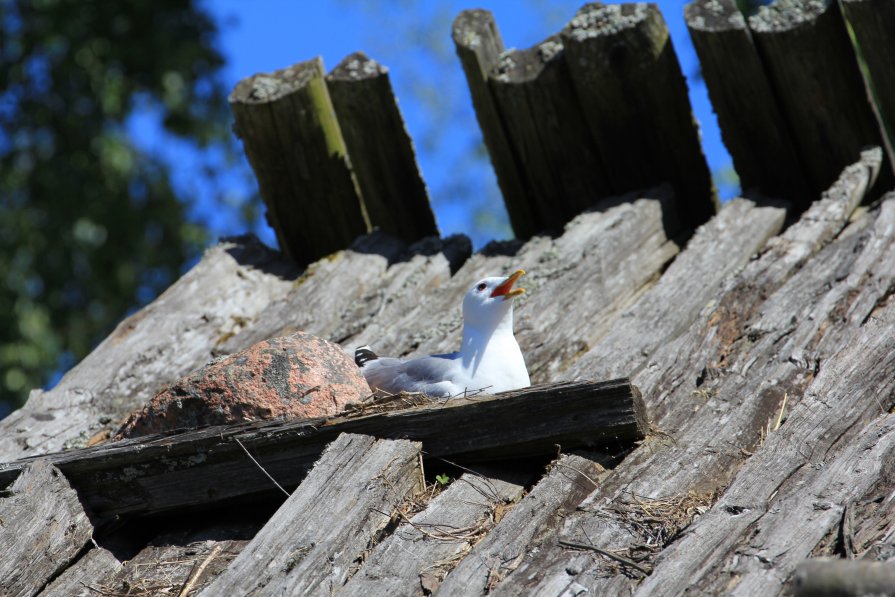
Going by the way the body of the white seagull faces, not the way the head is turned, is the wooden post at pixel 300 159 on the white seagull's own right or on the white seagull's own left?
on the white seagull's own left

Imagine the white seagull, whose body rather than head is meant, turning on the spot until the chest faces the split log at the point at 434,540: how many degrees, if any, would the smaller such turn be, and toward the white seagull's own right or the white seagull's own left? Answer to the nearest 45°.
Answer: approximately 90° to the white seagull's own right

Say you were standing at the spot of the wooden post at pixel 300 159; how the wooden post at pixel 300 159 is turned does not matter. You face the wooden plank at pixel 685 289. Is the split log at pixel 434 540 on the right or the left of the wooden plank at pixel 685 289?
right

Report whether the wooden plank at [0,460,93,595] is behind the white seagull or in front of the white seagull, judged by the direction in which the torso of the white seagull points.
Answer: behind

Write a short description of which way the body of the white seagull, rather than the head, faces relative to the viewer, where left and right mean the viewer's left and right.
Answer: facing to the right of the viewer

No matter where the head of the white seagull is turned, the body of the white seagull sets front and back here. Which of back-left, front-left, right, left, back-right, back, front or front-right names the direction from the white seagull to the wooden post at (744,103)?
front-left

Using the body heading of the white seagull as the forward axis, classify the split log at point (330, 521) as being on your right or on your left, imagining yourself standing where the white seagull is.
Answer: on your right

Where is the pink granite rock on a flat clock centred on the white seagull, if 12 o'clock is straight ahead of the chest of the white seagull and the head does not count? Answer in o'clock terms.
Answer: The pink granite rock is roughly at 5 o'clock from the white seagull.

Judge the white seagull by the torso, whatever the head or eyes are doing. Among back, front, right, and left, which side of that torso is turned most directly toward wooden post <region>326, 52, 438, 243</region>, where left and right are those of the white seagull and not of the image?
left
